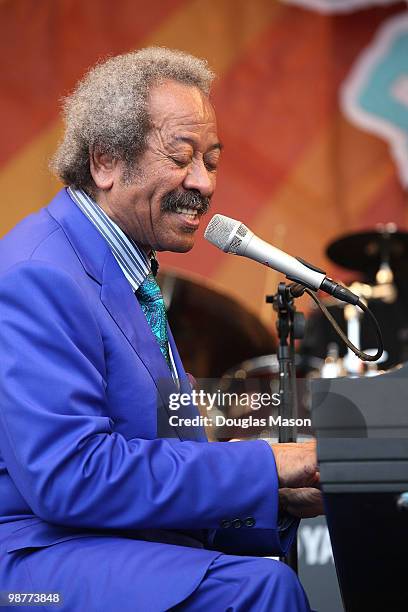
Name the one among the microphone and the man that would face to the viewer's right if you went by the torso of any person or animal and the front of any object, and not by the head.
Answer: the man

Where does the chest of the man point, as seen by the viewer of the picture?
to the viewer's right

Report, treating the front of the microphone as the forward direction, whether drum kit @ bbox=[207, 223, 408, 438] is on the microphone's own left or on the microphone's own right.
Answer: on the microphone's own right

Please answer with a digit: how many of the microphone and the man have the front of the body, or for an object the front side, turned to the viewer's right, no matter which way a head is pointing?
1

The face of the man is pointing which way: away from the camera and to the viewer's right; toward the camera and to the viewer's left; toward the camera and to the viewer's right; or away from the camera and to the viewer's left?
toward the camera and to the viewer's right

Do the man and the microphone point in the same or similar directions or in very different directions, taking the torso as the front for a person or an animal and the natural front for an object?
very different directions

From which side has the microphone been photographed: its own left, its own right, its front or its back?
left
